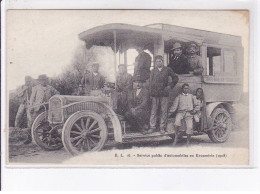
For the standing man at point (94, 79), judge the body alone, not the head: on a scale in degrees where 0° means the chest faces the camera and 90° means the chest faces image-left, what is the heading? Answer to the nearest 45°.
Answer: approximately 0°

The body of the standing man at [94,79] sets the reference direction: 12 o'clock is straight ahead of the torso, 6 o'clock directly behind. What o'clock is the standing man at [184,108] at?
the standing man at [184,108] is roughly at 9 o'clock from the standing man at [94,79].

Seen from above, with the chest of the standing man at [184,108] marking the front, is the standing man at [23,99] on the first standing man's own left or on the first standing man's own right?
on the first standing man's own right

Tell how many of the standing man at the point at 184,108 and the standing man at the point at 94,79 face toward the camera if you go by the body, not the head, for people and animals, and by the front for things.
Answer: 2

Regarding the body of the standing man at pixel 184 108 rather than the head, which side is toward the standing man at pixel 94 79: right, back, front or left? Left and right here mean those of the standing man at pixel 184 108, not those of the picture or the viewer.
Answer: right

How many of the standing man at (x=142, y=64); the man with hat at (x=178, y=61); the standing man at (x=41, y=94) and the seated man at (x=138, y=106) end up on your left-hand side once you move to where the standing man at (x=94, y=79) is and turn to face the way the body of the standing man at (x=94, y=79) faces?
3

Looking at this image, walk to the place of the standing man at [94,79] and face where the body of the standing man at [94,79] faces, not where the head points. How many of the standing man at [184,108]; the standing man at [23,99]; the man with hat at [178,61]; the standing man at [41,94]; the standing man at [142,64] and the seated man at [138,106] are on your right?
2

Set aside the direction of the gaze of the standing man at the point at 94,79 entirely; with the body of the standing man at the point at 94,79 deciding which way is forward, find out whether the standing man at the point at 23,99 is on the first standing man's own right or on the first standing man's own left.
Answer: on the first standing man's own right

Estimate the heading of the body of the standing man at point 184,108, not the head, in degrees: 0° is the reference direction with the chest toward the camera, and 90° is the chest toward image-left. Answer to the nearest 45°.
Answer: approximately 0°
